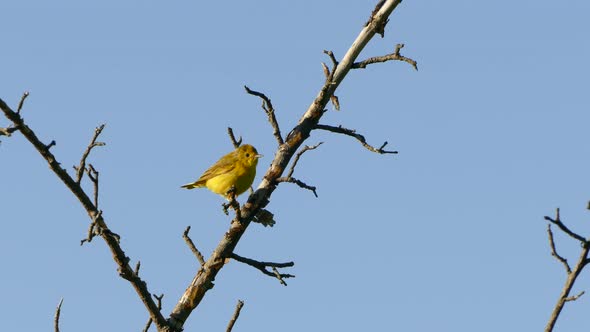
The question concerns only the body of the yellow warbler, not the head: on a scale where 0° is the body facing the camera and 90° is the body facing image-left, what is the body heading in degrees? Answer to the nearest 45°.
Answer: approximately 270°

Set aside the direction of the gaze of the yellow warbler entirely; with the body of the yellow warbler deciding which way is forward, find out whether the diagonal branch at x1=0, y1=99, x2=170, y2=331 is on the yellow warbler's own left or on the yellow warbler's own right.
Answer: on the yellow warbler's own right
